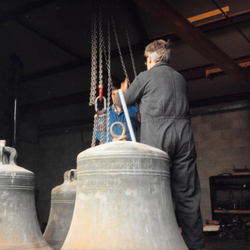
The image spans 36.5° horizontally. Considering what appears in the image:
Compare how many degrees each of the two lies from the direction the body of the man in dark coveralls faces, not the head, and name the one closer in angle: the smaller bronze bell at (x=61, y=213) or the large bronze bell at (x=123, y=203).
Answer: the smaller bronze bell

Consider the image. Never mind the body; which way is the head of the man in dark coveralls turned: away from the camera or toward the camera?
away from the camera

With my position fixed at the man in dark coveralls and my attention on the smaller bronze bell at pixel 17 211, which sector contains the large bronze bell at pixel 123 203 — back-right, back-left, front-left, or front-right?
front-left

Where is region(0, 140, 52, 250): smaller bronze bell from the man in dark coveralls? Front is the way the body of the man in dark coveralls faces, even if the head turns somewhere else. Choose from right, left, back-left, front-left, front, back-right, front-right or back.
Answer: front-left

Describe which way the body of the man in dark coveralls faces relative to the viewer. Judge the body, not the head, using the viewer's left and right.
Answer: facing away from the viewer and to the left of the viewer

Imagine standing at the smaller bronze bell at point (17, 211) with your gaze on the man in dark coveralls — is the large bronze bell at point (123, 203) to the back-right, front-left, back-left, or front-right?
front-right

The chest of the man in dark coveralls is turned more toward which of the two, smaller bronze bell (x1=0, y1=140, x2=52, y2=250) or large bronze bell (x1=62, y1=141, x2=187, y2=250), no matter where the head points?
the smaller bronze bell

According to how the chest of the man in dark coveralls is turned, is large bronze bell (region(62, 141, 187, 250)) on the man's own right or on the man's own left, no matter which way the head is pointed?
on the man's own left

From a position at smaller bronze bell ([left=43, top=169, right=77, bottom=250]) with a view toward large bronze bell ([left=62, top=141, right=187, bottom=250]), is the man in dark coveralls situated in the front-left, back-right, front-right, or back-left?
front-left

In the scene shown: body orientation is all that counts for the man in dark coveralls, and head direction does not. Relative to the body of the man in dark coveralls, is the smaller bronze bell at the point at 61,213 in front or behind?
in front

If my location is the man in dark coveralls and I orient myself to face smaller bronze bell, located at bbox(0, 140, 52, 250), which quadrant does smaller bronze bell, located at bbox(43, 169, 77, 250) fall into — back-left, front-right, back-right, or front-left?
front-right
